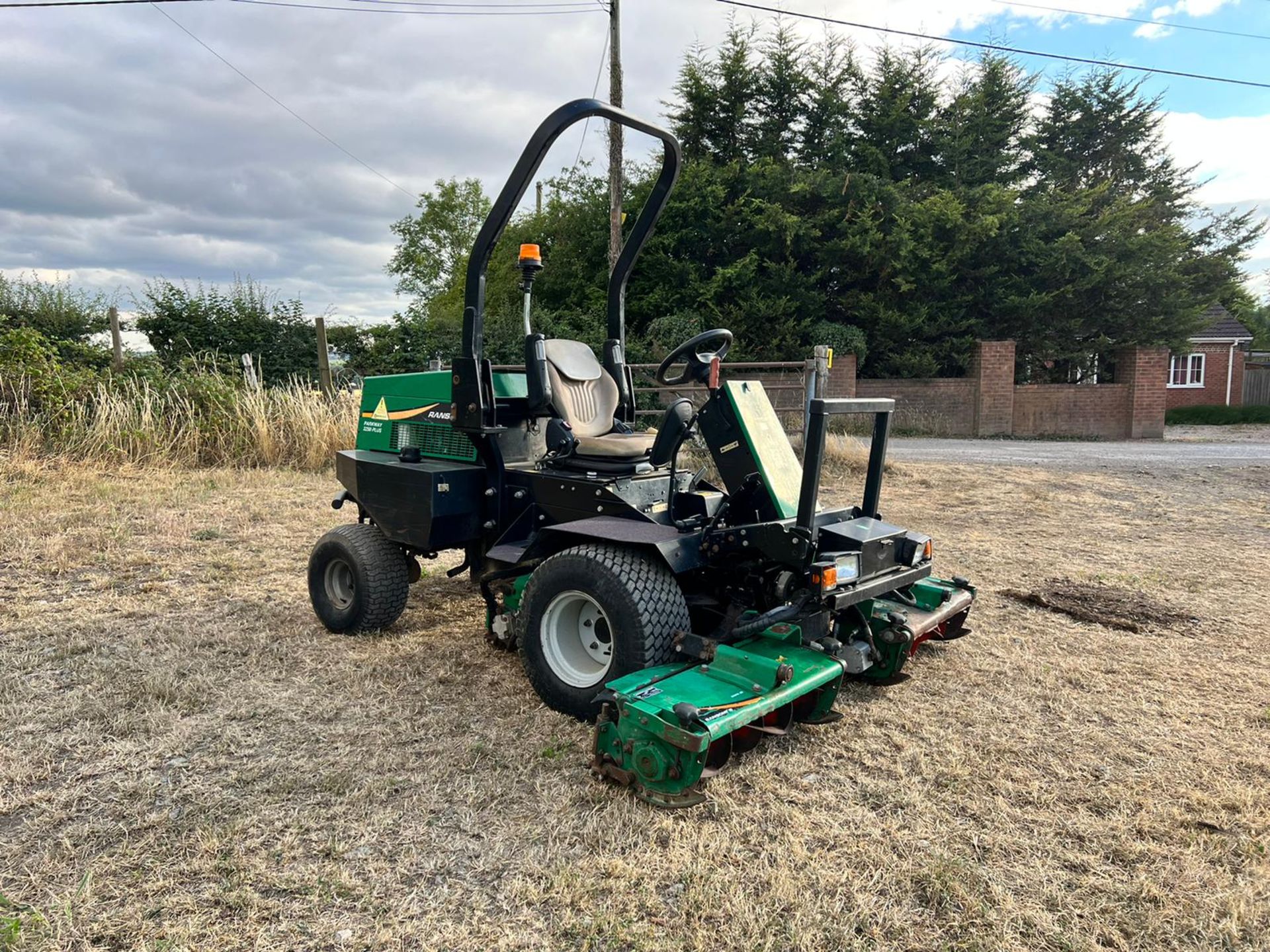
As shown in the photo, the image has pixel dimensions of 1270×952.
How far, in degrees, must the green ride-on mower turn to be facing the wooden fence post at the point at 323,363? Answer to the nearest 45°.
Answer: approximately 180°

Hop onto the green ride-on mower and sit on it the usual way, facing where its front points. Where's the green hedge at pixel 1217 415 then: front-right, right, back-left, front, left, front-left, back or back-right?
left

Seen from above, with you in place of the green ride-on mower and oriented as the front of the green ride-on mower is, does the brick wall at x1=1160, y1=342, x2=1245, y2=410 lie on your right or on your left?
on your left

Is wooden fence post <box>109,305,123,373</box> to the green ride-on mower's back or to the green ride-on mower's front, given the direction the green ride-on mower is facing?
to the back

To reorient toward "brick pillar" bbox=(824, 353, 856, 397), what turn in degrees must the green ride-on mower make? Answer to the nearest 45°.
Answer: approximately 135° to its left

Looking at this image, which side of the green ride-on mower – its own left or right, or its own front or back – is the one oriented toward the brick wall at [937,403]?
left

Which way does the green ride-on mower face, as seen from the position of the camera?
facing the viewer and to the right of the viewer

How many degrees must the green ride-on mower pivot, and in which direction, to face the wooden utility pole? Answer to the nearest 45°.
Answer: approximately 135° to its left

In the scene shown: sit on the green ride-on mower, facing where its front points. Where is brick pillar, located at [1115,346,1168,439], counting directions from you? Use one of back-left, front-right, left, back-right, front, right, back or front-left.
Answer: left

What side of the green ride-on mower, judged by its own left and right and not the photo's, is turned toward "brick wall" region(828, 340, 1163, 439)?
left

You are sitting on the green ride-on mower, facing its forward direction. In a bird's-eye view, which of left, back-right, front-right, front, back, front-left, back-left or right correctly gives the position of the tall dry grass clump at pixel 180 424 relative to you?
back

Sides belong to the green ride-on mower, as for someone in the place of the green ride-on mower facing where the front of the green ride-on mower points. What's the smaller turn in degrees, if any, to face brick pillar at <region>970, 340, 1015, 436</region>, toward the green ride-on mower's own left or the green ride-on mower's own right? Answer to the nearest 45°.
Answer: approximately 90° to the green ride-on mower's own left

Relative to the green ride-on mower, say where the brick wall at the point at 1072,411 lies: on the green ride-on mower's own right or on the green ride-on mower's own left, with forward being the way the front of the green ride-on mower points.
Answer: on the green ride-on mower's own left
